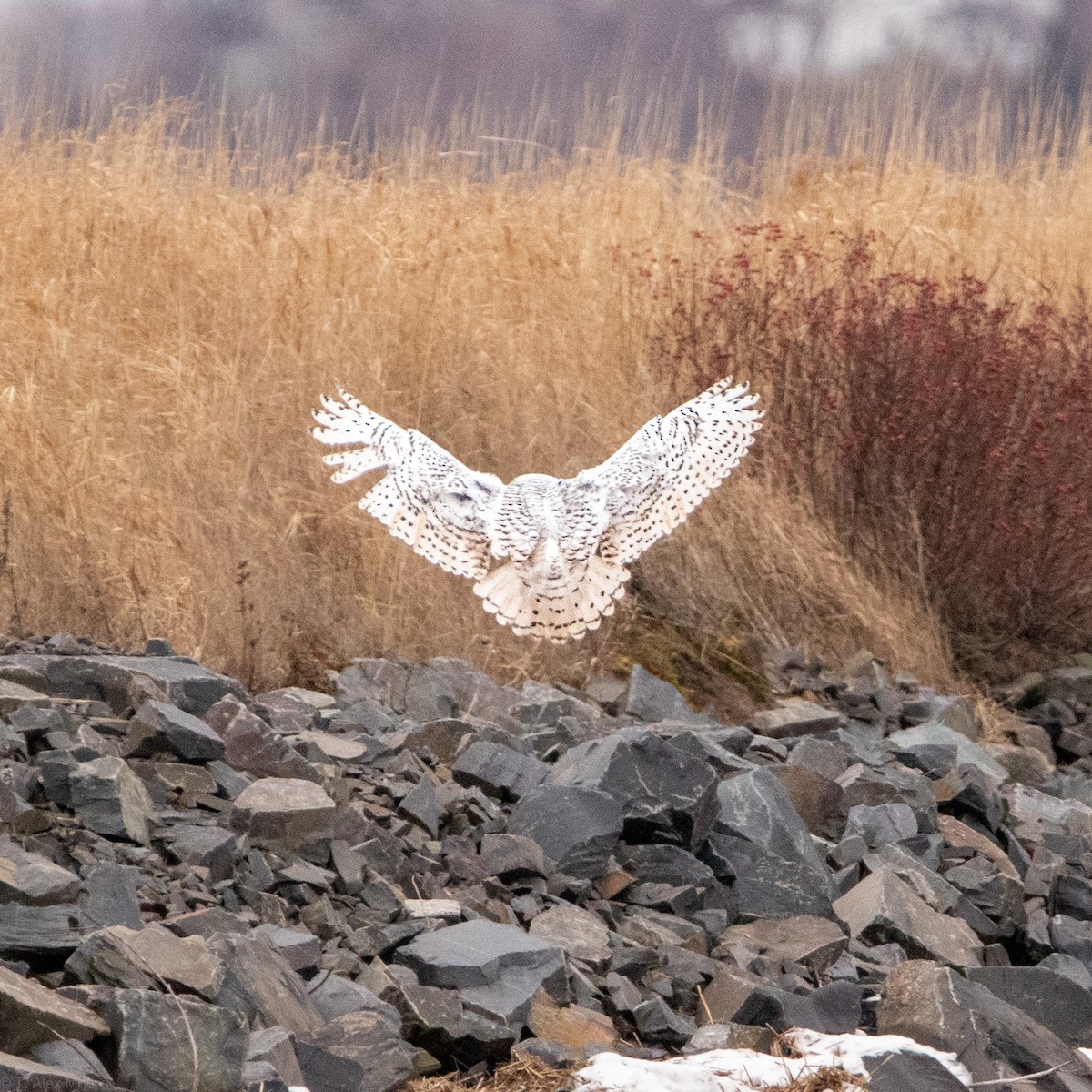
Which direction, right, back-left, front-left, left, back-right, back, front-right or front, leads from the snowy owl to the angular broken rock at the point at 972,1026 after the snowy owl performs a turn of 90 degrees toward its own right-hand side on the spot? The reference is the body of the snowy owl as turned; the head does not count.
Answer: front-right

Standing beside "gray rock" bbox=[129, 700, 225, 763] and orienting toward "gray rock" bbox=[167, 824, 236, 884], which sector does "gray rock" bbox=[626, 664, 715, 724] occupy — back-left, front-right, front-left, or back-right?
back-left

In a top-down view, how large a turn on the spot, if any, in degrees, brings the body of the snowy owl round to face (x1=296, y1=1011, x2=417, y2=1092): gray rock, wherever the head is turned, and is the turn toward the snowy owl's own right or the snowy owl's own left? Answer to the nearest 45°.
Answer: approximately 180°

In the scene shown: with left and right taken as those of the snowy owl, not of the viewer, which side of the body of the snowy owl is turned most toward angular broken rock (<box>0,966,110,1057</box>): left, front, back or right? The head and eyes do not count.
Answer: back

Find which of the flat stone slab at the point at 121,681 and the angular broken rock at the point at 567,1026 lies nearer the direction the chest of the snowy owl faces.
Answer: the flat stone slab

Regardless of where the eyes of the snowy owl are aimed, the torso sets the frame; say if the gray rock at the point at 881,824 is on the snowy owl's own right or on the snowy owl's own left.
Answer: on the snowy owl's own right

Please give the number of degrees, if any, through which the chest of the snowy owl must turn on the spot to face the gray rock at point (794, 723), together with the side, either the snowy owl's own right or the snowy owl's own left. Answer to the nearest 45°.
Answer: approximately 45° to the snowy owl's own right

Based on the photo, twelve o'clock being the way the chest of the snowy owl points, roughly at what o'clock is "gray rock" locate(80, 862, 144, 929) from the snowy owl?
The gray rock is roughly at 7 o'clock from the snowy owl.

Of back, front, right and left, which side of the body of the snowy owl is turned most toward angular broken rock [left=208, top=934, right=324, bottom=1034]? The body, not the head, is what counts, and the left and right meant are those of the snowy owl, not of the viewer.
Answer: back

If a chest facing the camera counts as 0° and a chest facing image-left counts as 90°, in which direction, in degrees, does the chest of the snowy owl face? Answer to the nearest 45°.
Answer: approximately 180°
